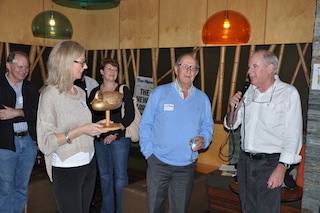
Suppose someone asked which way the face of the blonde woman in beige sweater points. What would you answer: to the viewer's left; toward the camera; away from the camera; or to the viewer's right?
to the viewer's right

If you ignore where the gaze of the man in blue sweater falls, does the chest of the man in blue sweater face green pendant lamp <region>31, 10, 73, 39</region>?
no

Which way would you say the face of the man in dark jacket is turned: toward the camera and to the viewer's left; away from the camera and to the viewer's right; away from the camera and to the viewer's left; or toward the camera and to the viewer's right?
toward the camera and to the viewer's right

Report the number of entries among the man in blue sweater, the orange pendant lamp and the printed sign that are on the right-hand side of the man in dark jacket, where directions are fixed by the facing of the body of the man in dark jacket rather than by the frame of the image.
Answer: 0

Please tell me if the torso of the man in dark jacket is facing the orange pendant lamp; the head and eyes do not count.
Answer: no

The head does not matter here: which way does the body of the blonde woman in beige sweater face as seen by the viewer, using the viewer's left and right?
facing the viewer and to the right of the viewer

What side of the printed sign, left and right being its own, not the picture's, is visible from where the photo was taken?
front

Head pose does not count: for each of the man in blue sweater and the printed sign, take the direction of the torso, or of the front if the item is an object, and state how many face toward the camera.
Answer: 2

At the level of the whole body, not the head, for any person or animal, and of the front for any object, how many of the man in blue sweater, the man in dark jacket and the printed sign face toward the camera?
3

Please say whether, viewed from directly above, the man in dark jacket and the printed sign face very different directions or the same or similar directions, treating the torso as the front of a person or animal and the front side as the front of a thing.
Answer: same or similar directions

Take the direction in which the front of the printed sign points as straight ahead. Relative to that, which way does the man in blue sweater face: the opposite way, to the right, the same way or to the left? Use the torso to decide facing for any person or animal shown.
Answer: the same way

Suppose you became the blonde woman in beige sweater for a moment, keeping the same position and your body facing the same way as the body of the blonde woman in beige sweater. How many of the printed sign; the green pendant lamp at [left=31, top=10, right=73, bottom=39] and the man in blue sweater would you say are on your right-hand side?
0

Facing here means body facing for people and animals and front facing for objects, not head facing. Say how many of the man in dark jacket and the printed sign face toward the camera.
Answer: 2

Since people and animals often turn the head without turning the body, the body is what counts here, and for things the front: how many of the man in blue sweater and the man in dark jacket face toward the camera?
2

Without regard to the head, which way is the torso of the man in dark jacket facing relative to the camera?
toward the camera

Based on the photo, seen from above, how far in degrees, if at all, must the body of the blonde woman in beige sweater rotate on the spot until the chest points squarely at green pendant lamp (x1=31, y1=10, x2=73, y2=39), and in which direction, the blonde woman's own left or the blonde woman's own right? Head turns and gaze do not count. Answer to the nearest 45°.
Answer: approximately 135° to the blonde woman's own left

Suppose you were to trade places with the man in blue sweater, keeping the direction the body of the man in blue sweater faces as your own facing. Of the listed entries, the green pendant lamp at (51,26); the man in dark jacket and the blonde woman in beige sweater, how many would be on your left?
0

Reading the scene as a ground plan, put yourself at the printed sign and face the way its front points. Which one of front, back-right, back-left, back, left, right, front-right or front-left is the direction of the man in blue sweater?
front

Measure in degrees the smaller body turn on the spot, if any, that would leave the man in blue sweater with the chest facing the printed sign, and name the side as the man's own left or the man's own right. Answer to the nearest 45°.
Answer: approximately 180°

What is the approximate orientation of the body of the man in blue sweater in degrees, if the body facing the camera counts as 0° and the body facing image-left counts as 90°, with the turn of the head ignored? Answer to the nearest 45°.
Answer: approximately 0°
